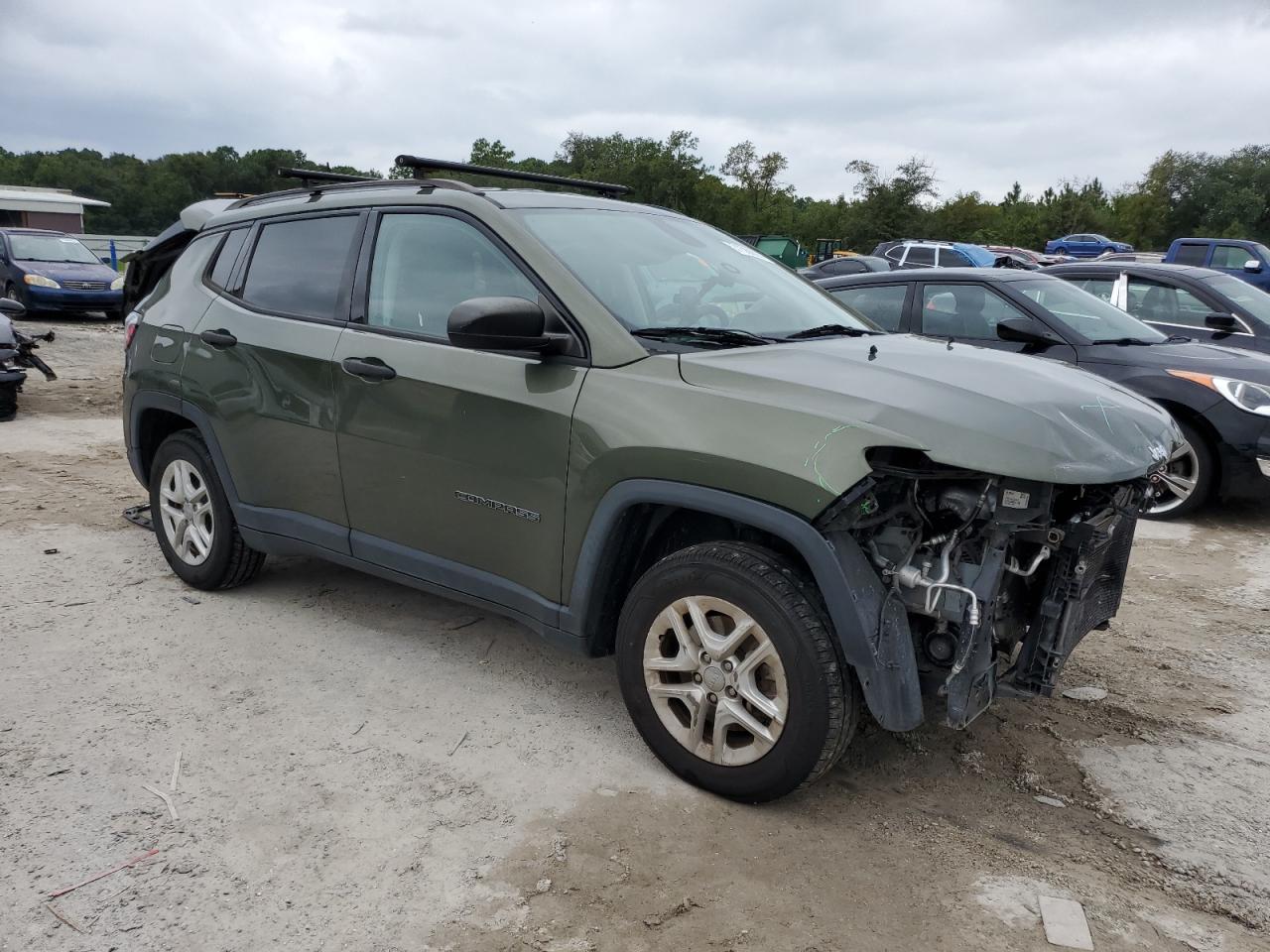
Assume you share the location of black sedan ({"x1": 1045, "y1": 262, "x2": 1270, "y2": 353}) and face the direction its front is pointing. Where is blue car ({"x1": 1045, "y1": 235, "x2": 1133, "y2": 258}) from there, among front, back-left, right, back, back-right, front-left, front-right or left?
back-left

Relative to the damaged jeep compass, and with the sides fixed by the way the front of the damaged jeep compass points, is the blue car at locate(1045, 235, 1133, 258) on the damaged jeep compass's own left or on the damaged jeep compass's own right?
on the damaged jeep compass's own left

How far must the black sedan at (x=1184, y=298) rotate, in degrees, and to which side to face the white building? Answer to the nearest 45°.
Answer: approximately 180°

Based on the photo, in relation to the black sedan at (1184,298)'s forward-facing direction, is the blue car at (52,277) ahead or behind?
behind

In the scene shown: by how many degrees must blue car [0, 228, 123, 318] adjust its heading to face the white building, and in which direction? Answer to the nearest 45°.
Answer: approximately 135° to its left

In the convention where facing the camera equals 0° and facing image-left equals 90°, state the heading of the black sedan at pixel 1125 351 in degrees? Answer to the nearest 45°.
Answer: approximately 315°

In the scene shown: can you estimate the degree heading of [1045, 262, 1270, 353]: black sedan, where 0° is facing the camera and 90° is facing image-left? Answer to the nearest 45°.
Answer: approximately 315°

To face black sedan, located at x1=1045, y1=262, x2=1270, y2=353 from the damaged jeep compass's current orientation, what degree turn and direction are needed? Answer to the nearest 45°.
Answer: approximately 90° to its left

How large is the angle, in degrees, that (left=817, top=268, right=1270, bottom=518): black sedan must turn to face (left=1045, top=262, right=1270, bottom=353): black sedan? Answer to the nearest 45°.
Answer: approximately 135° to its left

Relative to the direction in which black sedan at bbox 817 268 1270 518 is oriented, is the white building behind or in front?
behind
